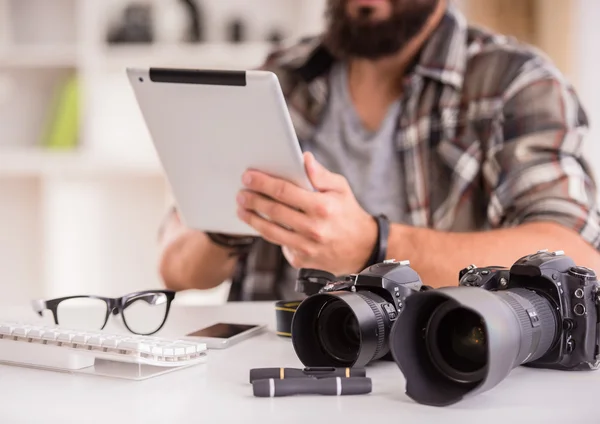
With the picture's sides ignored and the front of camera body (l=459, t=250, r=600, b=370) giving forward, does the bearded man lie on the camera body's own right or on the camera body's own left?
on the camera body's own right

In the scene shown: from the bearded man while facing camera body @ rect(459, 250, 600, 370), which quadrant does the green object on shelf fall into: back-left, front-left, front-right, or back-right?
back-right

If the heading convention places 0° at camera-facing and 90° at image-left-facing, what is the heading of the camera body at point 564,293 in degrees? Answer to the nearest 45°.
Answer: approximately 45°

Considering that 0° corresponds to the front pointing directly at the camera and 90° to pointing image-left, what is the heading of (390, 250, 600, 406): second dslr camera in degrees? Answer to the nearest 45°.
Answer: approximately 45°

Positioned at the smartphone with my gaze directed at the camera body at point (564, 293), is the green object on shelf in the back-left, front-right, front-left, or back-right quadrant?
back-left

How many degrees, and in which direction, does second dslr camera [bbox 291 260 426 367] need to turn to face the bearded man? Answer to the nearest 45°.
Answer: approximately 135° to its right
